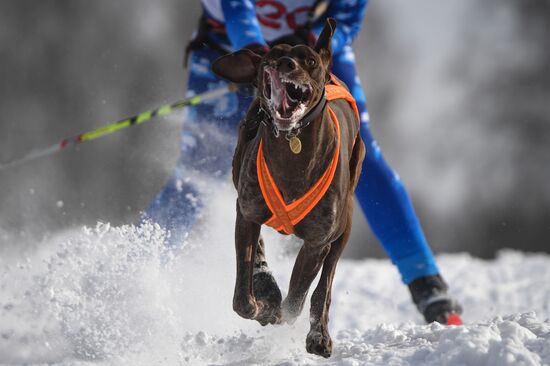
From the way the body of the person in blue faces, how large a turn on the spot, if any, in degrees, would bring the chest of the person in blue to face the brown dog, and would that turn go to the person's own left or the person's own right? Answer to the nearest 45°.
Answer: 0° — they already face it

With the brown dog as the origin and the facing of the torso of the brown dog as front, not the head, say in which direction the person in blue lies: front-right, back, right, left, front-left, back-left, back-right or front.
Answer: back

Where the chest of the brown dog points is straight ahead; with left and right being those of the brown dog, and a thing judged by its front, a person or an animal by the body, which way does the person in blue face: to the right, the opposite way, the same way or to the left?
the same way

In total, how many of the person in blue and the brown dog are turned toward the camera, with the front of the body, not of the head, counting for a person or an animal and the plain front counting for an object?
2

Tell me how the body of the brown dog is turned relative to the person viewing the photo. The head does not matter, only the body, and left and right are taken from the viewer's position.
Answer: facing the viewer
